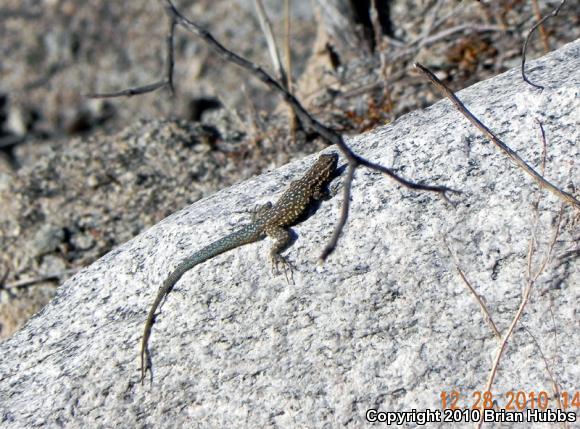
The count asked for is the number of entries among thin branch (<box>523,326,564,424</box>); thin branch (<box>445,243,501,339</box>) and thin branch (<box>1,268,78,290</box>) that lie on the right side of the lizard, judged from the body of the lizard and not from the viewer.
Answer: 2

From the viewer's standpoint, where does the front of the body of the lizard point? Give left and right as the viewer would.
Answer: facing away from the viewer and to the right of the viewer

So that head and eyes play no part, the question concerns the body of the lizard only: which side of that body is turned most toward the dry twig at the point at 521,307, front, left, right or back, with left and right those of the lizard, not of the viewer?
right

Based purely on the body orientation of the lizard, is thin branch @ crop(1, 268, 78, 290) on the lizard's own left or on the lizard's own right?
on the lizard's own left

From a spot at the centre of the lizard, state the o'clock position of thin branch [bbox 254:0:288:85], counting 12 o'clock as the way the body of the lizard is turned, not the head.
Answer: The thin branch is roughly at 11 o'clock from the lizard.

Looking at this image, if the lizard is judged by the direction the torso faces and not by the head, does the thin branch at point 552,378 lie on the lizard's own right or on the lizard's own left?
on the lizard's own right

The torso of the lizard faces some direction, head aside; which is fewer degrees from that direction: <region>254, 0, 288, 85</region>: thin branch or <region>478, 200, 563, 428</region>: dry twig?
the thin branch
